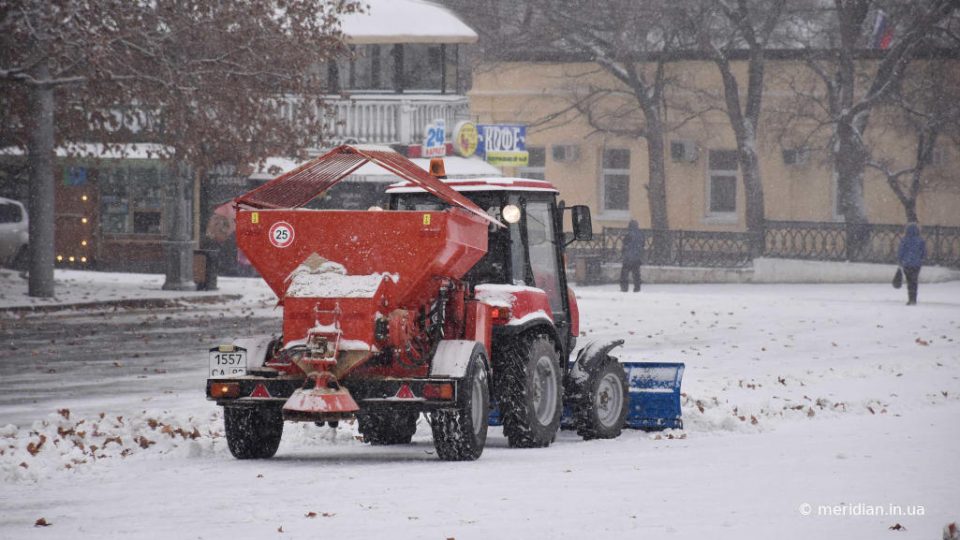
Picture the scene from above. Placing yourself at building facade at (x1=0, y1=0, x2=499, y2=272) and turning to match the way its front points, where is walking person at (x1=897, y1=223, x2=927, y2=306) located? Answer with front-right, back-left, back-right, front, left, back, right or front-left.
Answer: front-left

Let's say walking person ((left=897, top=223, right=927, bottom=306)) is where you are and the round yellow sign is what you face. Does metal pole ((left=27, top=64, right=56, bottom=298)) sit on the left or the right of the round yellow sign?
left

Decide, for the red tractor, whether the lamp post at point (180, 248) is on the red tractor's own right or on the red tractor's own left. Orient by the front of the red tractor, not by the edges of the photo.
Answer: on the red tractor's own left

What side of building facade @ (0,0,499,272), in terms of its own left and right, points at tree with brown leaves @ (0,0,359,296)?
front

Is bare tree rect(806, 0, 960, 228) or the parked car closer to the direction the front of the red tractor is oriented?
the bare tree

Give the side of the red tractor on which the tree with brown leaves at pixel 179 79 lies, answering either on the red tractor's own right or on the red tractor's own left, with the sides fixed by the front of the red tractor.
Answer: on the red tractor's own left

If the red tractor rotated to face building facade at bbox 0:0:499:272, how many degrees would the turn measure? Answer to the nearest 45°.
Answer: approximately 45° to its left

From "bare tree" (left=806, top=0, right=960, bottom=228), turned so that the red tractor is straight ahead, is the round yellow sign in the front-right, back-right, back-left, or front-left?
front-right

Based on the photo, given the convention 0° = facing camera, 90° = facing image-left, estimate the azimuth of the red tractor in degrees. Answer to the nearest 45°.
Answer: approximately 225°
